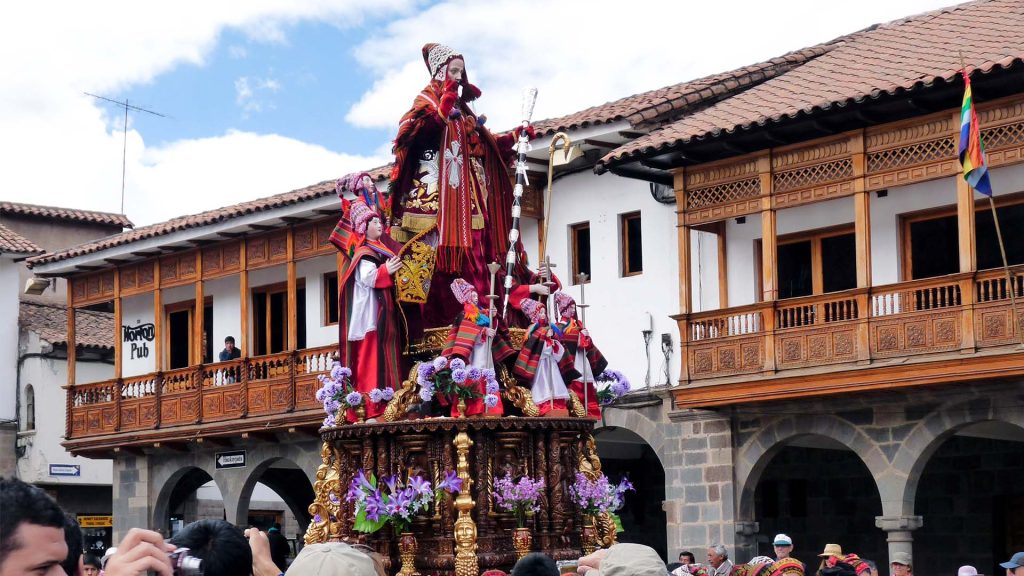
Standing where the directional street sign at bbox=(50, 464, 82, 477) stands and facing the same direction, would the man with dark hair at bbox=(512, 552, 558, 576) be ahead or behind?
ahead

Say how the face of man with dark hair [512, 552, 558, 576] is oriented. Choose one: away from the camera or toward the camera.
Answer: away from the camera

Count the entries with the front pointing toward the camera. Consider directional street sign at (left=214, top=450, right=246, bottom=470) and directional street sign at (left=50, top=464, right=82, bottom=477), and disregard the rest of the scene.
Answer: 2

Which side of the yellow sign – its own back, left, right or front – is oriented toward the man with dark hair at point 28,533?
front

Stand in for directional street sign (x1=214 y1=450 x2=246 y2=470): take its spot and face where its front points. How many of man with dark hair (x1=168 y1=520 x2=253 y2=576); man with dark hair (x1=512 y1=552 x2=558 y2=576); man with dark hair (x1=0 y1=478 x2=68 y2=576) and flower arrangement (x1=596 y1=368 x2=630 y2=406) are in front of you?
4

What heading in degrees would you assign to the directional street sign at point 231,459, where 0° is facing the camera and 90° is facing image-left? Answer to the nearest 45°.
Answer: approximately 0°

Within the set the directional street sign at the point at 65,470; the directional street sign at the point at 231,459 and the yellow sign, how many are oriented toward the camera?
3

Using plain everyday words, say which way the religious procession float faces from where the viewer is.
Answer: facing the viewer and to the right of the viewer

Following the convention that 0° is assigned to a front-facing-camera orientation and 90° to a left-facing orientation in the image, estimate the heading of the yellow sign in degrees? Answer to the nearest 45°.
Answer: approximately 0°
